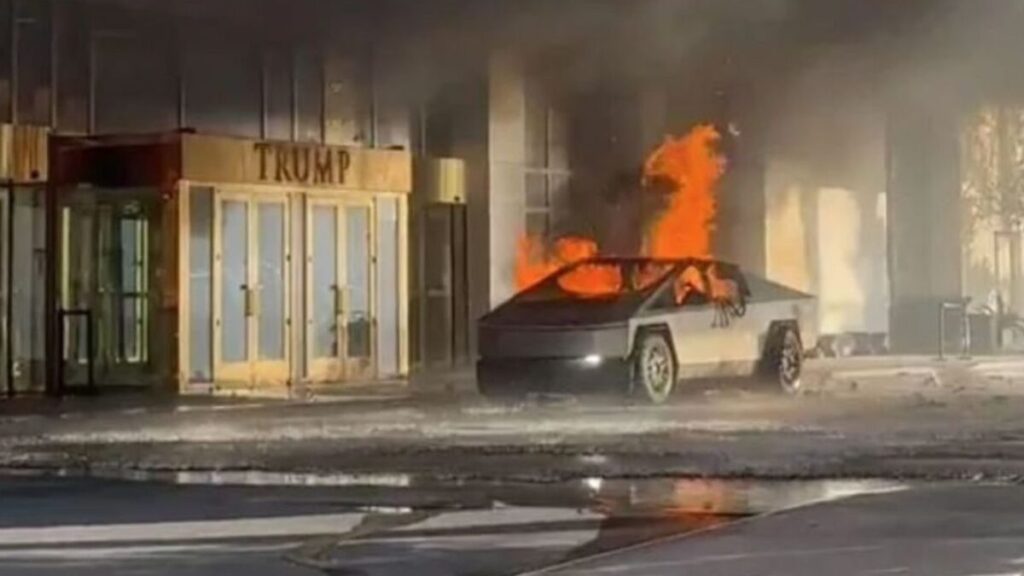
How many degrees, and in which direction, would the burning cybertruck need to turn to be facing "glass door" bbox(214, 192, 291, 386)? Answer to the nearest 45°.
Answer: approximately 90° to its right

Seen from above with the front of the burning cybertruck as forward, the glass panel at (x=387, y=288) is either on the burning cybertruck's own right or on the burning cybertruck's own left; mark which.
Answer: on the burning cybertruck's own right

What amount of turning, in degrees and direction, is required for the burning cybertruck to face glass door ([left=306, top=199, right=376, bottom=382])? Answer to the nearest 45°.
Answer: approximately 90° to its right

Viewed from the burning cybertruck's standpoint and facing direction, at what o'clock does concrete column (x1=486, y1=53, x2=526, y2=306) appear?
The concrete column is roughly at 4 o'clock from the burning cybertruck.

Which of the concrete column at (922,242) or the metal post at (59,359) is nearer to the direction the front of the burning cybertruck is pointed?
the metal post

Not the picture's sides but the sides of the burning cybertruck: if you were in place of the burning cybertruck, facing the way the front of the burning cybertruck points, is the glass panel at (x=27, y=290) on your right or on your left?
on your right

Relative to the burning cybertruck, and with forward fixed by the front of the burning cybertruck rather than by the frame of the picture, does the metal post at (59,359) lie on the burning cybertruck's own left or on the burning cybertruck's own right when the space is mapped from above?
on the burning cybertruck's own right

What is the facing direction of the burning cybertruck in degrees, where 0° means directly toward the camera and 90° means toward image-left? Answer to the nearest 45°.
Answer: approximately 45°

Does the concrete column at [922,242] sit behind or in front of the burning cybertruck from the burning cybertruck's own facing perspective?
behind
